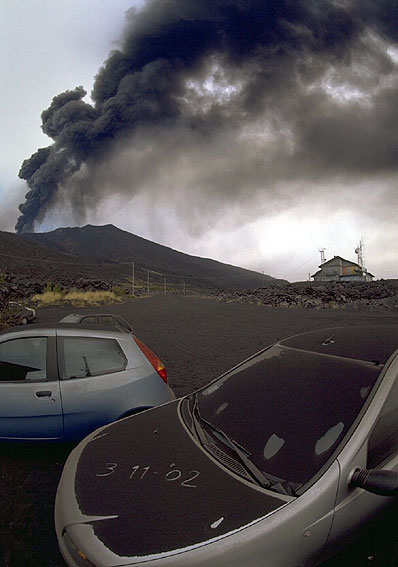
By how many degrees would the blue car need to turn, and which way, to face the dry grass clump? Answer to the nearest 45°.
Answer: approximately 90° to its right

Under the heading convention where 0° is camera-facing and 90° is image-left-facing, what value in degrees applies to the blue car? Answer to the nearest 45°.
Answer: approximately 90°

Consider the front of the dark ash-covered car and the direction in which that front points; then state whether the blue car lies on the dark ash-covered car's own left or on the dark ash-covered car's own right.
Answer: on the dark ash-covered car's own right

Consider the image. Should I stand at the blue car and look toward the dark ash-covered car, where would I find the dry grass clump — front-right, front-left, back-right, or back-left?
back-left

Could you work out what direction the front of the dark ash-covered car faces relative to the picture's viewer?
facing the viewer and to the left of the viewer

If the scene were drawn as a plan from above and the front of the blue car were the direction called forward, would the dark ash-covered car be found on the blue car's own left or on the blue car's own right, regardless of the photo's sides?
on the blue car's own left

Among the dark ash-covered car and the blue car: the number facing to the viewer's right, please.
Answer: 0
